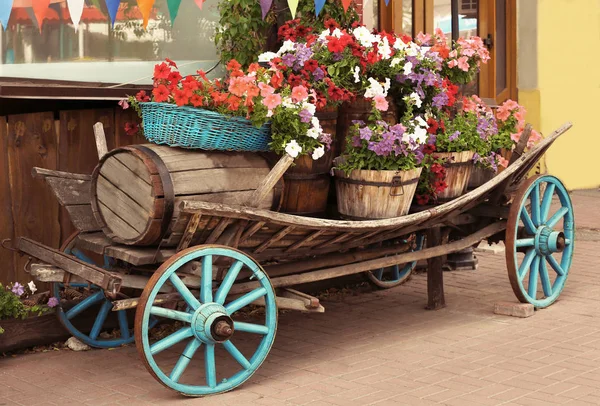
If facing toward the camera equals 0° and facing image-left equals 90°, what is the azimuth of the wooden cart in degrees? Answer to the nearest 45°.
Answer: approximately 45°

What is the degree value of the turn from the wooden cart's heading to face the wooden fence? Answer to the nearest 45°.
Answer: approximately 90° to its right
